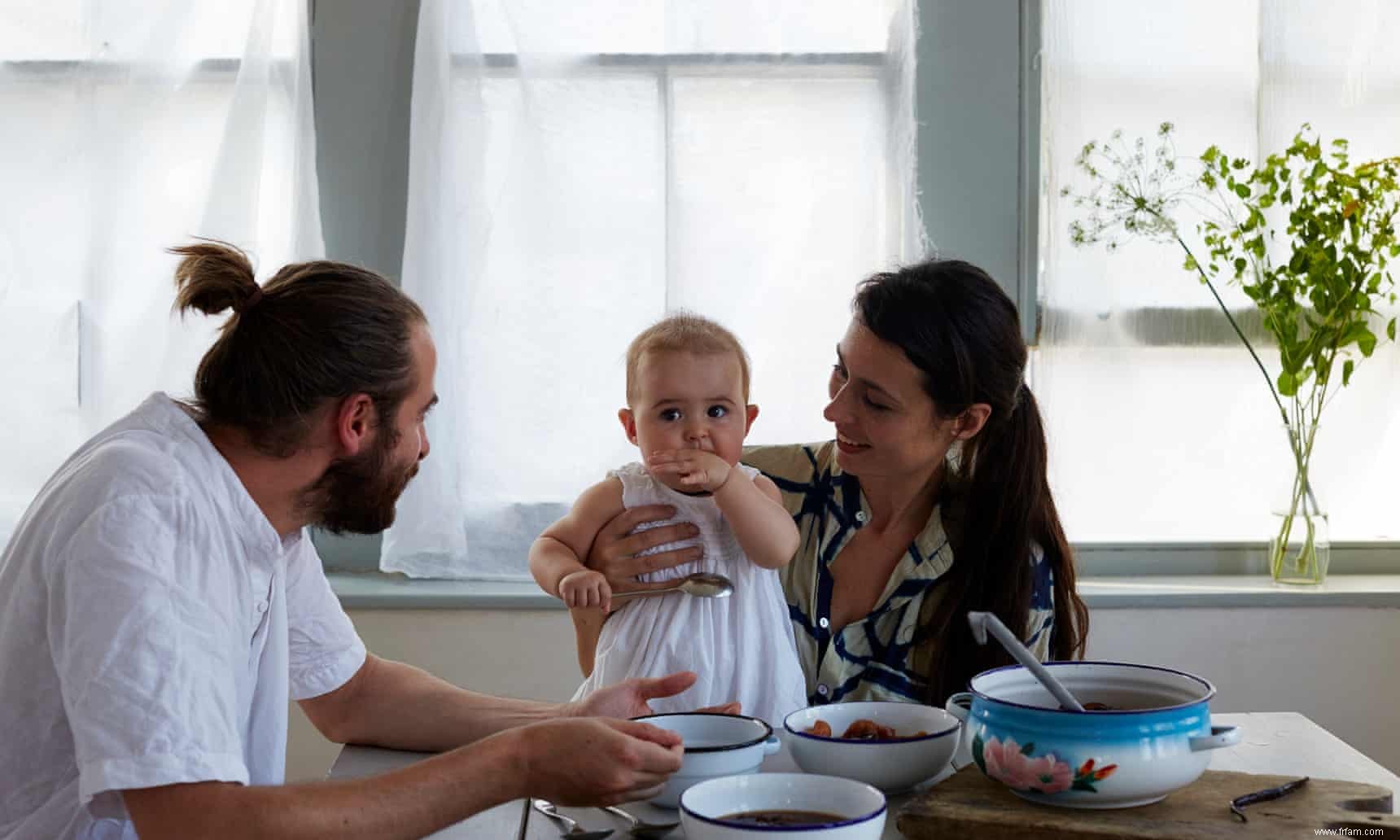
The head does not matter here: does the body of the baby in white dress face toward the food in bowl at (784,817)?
yes

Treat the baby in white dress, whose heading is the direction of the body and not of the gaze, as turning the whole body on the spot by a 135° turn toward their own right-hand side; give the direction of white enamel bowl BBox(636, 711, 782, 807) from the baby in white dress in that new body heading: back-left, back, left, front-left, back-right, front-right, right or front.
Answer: back-left

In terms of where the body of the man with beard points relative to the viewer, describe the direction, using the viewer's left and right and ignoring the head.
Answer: facing to the right of the viewer

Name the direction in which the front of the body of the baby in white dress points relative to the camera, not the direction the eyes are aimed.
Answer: toward the camera

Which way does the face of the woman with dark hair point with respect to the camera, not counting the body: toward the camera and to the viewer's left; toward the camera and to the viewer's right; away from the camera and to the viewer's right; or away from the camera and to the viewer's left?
toward the camera and to the viewer's left

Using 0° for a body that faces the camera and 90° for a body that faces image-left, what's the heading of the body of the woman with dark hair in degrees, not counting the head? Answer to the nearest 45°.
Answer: approximately 45°

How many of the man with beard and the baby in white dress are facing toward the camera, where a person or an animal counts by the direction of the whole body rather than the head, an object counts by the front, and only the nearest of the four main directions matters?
1

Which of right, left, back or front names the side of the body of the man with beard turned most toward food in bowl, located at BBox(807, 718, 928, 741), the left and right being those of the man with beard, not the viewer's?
front

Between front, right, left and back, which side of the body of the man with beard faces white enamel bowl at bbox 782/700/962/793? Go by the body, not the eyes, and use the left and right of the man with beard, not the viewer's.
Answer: front

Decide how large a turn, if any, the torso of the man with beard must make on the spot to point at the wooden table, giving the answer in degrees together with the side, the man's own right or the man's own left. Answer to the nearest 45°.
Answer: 0° — they already face it

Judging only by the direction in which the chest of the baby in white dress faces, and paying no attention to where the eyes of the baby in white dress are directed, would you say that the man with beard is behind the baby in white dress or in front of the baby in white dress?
in front

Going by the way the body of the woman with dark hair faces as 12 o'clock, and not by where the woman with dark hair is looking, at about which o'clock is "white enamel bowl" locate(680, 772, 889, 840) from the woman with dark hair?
The white enamel bowl is roughly at 11 o'clock from the woman with dark hair.

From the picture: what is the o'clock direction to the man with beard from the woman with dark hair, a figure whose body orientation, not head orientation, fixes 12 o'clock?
The man with beard is roughly at 12 o'clock from the woman with dark hair.

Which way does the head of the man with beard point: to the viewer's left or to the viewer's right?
to the viewer's right

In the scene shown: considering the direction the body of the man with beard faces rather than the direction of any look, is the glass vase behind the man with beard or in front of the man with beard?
in front

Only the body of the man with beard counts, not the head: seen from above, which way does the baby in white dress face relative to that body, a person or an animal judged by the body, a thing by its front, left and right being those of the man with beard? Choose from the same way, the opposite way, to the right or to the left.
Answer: to the right
